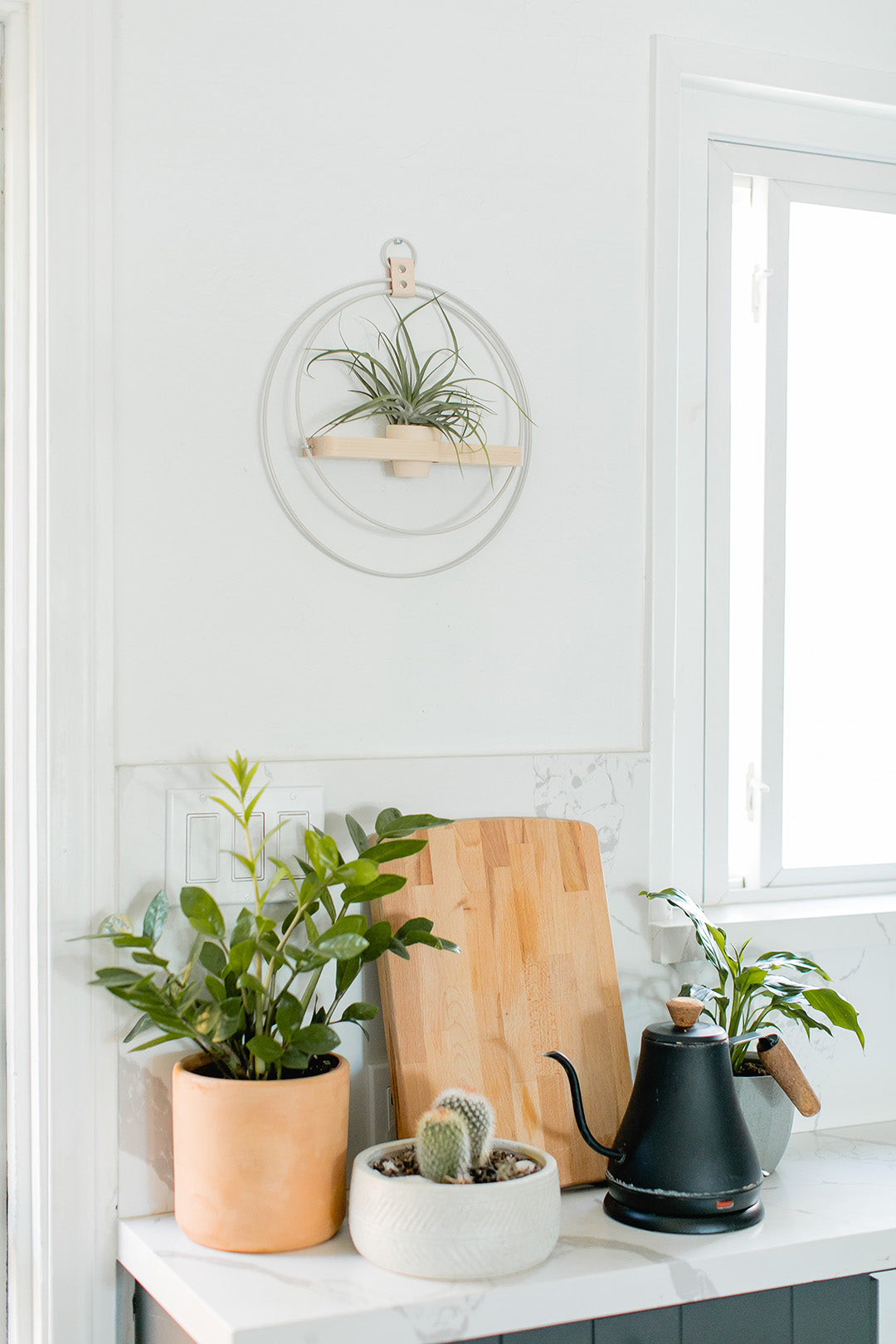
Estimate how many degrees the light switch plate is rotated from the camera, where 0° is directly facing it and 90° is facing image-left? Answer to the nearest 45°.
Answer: approximately 0°
